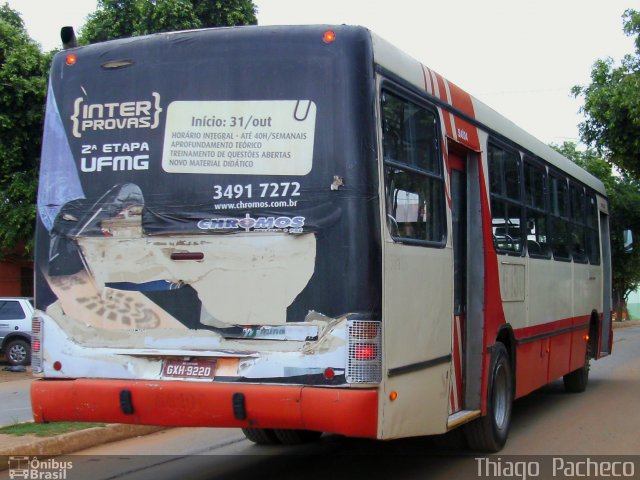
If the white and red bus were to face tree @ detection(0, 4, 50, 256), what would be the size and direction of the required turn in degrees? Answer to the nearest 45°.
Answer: approximately 90° to its left

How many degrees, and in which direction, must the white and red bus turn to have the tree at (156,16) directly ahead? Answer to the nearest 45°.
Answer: approximately 45° to its left

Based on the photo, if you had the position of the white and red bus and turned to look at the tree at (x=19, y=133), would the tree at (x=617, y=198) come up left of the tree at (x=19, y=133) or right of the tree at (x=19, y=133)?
right

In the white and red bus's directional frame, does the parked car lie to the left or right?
on its left

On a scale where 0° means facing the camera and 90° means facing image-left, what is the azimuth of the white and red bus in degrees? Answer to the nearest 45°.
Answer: approximately 225°

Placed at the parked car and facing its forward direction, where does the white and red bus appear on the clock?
The white and red bus is roughly at 9 o'clock from the parked car.
